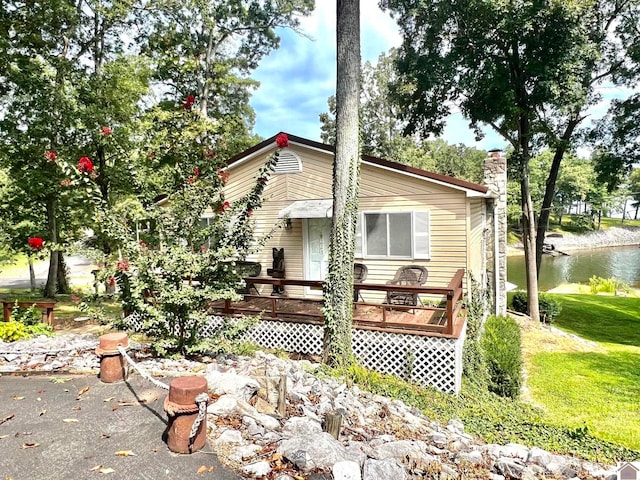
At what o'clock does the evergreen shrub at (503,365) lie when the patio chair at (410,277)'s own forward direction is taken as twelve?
The evergreen shrub is roughly at 9 o'clock from the patio chair.

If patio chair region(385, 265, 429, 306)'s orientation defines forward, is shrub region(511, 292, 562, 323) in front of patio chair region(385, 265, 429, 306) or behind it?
behind

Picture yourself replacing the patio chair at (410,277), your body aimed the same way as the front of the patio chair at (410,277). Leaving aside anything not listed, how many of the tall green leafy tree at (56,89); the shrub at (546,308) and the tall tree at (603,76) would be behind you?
2

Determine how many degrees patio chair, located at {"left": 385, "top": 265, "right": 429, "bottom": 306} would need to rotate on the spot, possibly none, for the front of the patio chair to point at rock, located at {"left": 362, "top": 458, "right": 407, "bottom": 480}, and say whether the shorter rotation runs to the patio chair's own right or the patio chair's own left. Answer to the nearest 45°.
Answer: approximately 45° to the patio chair's own left

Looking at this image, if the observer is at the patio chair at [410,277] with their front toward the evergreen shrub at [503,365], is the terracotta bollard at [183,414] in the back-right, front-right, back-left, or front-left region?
front-right

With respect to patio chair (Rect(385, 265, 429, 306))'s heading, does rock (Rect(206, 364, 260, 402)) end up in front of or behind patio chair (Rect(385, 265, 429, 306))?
in front

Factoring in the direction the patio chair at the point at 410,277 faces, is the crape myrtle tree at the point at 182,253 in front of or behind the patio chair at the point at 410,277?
in front

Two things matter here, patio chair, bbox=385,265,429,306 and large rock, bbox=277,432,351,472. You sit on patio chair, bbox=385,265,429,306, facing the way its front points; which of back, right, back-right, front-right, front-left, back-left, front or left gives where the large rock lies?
front-left

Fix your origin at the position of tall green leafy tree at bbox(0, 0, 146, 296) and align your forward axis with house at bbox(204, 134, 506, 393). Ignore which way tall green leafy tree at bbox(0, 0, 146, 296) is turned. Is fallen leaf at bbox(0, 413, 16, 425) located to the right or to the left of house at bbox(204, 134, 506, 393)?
right

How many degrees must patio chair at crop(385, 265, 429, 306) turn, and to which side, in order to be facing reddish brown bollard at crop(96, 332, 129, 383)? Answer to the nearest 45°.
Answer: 0° — it already faces it

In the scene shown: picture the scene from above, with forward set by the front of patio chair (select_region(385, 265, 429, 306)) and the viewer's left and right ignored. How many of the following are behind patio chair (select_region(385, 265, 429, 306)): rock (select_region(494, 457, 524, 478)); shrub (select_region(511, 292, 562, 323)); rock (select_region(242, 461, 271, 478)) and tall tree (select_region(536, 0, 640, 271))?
2

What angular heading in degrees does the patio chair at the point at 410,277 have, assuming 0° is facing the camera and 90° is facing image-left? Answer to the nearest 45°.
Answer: approximately 45°

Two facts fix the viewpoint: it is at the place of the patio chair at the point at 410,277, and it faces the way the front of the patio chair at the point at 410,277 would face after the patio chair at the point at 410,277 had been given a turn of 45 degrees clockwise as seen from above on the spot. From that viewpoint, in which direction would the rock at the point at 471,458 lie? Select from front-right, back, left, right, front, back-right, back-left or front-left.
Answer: left
